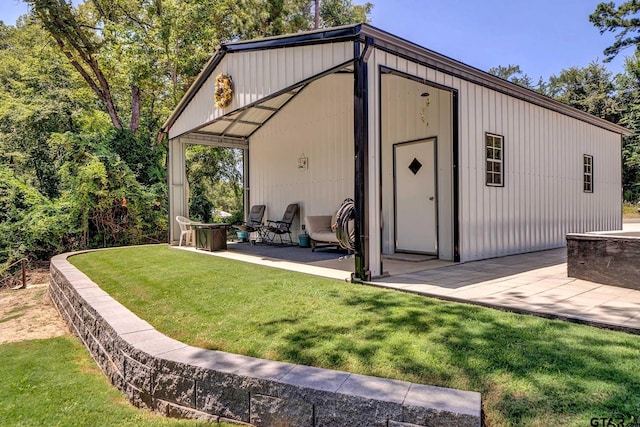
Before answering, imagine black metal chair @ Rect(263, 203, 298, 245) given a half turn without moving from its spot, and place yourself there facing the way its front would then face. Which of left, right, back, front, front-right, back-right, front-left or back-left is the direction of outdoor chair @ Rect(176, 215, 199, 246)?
back-left

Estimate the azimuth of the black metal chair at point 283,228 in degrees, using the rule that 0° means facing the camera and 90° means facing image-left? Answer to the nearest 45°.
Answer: approximately 45°

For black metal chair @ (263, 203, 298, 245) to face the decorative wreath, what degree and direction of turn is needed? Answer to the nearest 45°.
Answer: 0° — it already faces it

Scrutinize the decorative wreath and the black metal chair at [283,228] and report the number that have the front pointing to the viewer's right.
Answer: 0

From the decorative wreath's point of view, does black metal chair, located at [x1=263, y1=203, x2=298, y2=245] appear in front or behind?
behind

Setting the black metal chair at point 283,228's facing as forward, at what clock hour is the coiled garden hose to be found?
The coiled garden hose is roughly at 10 o'clock from the black metal chair.

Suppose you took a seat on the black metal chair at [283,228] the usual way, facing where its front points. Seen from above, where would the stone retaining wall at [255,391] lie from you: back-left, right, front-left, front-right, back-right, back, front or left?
front-left

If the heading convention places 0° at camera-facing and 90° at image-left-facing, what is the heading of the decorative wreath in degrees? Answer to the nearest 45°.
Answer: approximately 45°
